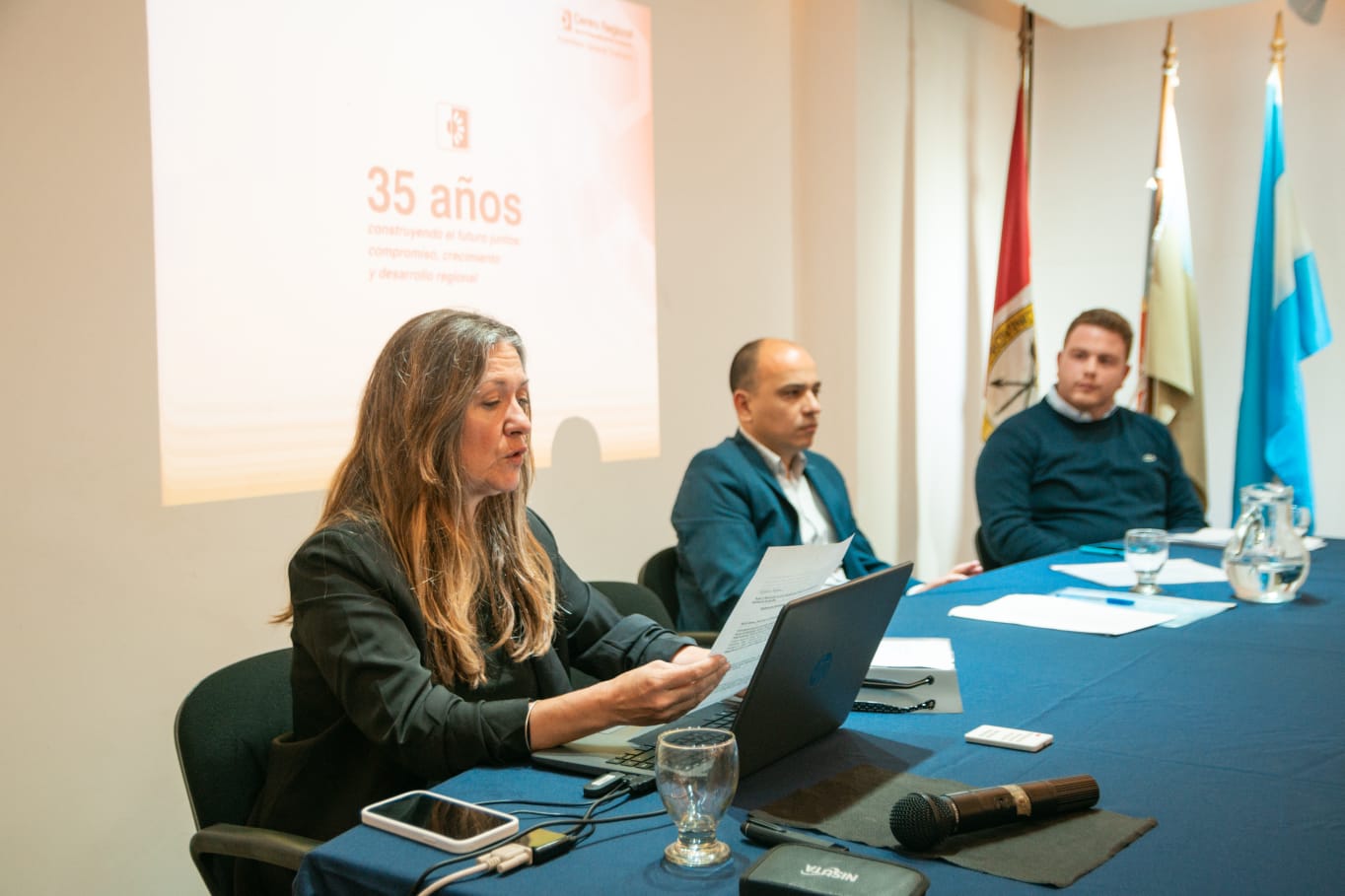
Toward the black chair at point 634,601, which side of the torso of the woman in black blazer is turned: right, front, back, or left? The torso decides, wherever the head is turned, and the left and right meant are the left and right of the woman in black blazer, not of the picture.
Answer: left

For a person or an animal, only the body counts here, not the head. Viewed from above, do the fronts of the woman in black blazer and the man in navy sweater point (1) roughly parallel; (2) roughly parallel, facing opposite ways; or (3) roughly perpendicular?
roughly perpendicular

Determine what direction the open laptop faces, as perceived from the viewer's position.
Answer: facing away from the viewer and to the left of the viewer

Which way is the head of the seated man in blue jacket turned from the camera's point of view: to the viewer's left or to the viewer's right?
to the viewer's right

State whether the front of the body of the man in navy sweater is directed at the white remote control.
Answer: yes

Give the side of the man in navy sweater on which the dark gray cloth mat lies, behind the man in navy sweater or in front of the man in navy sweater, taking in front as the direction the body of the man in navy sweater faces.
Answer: in front

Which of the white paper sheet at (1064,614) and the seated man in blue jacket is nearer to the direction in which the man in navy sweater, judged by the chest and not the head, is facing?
the white paper sheet

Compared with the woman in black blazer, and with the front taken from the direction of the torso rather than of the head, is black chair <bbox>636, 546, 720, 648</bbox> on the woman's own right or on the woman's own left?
on the woman's own left

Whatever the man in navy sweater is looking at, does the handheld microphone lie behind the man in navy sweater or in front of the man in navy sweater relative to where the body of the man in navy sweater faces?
in front

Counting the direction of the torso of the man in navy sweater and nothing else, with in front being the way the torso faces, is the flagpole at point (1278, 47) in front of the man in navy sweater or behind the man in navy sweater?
behind
